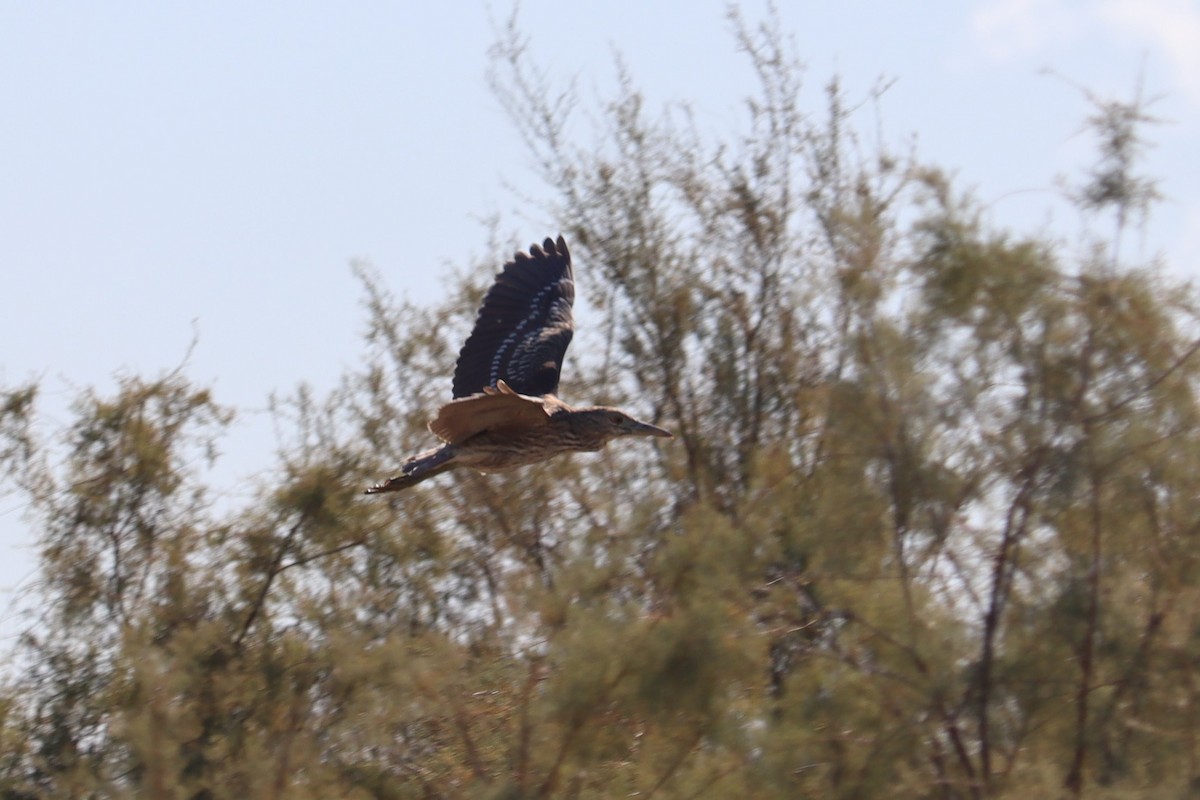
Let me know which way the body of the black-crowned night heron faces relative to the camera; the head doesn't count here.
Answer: to the viewer's right
